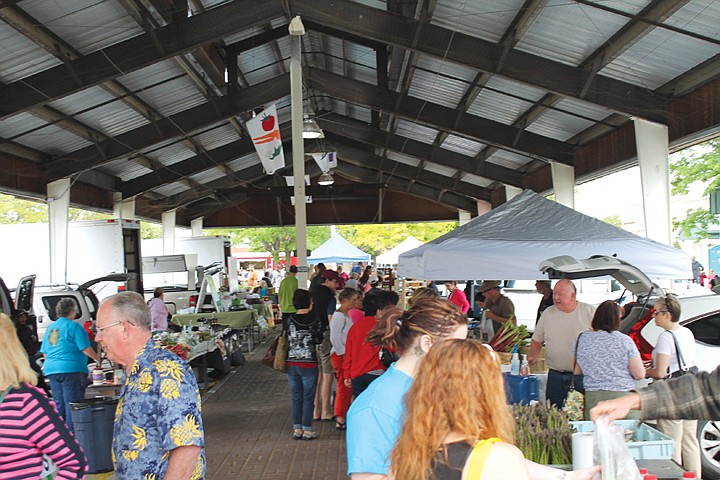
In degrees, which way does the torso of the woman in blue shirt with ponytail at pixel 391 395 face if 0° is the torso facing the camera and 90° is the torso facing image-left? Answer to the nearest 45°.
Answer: approximately 270°

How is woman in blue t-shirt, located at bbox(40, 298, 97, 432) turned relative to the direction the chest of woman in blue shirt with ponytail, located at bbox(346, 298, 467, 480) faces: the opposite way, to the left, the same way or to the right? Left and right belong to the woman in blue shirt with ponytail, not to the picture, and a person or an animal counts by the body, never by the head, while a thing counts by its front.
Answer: to the left

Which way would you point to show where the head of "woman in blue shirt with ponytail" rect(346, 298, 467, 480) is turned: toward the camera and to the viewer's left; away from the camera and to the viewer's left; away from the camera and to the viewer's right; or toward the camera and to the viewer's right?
away from the camera and to the viewer's right

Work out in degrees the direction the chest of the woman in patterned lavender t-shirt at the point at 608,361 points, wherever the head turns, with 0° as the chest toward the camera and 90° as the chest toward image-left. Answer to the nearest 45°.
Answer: approximately 180°

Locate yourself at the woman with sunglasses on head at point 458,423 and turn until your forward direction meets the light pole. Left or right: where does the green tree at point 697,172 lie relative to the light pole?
right

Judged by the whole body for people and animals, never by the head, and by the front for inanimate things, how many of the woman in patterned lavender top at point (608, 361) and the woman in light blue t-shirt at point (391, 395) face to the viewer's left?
0

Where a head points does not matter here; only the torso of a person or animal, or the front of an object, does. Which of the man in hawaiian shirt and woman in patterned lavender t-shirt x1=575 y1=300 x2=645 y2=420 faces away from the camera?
the woman in patterned lavender t-shirt

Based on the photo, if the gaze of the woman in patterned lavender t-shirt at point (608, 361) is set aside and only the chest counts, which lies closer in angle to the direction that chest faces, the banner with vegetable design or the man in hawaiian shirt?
the banner with vegetable design

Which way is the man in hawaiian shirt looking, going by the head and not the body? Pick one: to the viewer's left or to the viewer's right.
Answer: to the viewer's left

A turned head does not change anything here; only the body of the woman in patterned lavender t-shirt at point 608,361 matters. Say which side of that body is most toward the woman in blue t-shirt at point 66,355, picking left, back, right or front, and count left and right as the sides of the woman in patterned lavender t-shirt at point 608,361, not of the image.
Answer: left

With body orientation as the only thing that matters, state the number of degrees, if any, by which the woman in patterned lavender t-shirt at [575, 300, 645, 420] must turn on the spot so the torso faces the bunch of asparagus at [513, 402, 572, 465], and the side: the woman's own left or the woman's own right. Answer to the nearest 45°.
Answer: approximately 180°

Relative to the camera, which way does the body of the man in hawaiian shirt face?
to the viewer's left

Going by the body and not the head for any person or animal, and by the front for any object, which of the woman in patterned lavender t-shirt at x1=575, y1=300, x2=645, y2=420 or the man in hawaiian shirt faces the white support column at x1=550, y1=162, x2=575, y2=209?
the woman in patterned lavender t-shirt

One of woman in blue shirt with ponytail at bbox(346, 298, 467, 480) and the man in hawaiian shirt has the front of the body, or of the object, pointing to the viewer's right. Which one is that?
the woman in blue shirt with ponytail
